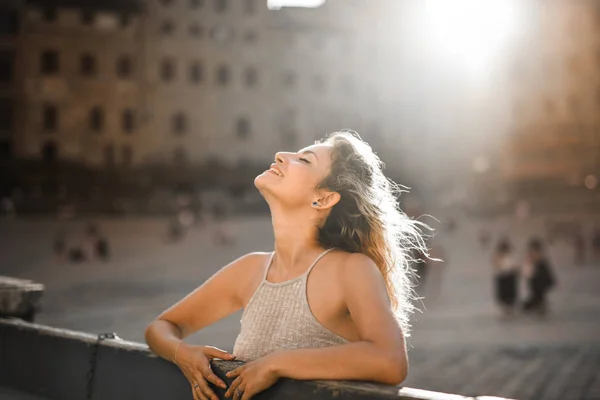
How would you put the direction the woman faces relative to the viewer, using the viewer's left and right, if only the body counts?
facing the viewer and to the left of the viewer

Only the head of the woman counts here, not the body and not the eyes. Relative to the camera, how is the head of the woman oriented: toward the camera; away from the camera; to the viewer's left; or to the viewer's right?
to the viewer's left

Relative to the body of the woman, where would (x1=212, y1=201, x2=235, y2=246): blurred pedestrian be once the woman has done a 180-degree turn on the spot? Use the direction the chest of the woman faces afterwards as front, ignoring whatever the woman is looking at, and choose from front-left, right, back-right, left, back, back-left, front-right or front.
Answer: front-left

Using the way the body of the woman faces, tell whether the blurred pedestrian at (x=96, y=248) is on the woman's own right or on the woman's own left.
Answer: on the woman's own right

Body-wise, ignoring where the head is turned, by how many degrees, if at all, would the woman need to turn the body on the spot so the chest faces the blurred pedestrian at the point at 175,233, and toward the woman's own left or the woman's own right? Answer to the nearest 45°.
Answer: approximately 135° to the woman's own right

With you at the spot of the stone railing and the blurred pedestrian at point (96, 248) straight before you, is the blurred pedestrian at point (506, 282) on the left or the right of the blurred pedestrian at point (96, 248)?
right

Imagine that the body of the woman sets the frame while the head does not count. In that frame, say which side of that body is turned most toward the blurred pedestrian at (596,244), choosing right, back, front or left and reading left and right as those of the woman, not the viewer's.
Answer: back

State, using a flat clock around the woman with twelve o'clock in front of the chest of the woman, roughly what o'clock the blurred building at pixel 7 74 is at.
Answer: The blurred building is roughly at 4 o'clock from the woman.

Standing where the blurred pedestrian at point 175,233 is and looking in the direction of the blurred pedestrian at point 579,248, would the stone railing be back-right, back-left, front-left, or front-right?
front-right
